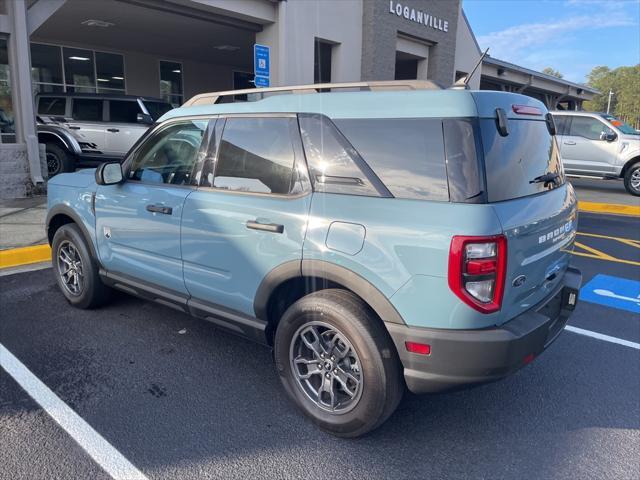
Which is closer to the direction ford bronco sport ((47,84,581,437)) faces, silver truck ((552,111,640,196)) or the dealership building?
the dealership building

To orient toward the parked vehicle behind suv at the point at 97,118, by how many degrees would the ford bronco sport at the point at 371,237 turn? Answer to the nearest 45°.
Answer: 0° — it already faces it

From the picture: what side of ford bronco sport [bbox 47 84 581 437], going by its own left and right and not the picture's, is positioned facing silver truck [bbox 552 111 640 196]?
right

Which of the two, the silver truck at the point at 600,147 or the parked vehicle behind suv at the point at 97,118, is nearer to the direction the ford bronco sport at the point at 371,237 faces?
the parked vehicle behind suv

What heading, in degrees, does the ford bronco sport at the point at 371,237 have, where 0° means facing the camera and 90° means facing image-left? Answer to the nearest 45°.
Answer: approximately 135°

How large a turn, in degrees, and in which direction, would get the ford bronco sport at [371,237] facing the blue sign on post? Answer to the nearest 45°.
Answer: approximately 45° to its right
